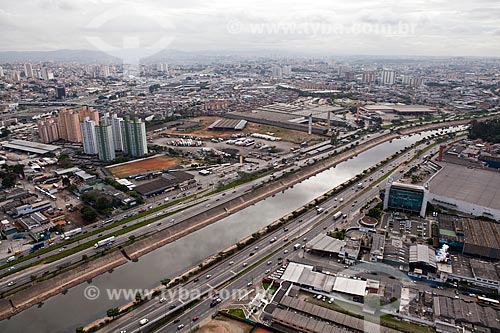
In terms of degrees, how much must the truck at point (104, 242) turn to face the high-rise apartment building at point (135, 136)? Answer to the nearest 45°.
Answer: approximately 135° to its right

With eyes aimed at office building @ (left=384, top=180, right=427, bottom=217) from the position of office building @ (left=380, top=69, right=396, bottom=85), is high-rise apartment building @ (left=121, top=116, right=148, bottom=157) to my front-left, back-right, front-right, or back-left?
front-right

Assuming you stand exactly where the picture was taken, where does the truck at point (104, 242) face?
facing the viewer and to the left of the viewer

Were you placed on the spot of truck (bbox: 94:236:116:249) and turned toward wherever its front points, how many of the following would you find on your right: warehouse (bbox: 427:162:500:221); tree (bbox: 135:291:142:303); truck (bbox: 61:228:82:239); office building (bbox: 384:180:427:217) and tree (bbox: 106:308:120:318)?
1

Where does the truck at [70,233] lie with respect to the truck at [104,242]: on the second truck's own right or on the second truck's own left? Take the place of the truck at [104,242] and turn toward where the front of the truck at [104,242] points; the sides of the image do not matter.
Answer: on the second truck's own right

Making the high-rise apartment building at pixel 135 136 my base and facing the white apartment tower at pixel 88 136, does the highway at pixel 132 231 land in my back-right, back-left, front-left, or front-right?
back-left

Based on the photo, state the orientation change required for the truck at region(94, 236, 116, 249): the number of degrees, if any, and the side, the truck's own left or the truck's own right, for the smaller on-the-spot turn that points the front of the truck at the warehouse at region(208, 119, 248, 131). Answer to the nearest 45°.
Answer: approximately 180°

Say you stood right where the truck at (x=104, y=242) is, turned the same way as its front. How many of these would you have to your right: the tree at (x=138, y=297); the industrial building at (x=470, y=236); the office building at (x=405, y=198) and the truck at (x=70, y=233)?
1

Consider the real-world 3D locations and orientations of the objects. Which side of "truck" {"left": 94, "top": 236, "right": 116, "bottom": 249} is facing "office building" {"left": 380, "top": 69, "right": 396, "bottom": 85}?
back

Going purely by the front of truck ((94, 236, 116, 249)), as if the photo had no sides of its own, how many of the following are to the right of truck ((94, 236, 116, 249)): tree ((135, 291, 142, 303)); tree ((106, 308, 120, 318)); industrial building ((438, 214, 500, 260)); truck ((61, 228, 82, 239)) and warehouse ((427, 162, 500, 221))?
1

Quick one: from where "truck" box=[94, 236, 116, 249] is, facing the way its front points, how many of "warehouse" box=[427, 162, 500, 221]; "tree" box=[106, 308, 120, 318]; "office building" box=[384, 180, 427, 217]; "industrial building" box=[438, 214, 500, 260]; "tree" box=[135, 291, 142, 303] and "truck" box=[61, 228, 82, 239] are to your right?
1
